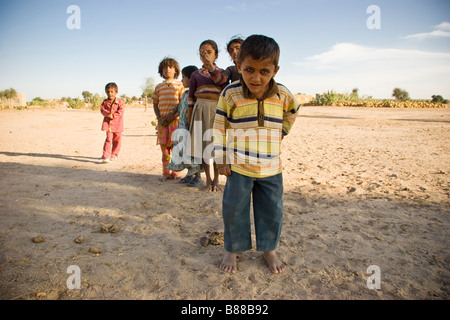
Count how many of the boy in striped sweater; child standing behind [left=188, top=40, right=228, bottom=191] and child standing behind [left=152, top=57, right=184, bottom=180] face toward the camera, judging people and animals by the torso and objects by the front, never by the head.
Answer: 3

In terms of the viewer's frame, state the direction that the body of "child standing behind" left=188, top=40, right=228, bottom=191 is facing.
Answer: toward the camera

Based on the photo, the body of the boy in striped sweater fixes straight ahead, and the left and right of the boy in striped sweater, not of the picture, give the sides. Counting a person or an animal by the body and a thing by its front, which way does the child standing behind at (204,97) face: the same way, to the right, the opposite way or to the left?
the same way

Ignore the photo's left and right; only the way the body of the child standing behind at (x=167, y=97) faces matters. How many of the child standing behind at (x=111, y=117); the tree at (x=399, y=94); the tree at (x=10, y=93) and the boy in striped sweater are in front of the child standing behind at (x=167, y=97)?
1

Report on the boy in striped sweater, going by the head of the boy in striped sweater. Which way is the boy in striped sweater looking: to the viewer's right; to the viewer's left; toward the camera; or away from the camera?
toward the camera

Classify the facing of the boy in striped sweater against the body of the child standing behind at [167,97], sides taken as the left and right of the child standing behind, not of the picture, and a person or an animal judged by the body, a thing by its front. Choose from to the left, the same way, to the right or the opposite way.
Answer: the same way

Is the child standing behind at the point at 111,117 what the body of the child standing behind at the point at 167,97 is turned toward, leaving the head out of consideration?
no

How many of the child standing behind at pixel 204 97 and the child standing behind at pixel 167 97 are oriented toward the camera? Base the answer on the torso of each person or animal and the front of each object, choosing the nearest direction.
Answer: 2

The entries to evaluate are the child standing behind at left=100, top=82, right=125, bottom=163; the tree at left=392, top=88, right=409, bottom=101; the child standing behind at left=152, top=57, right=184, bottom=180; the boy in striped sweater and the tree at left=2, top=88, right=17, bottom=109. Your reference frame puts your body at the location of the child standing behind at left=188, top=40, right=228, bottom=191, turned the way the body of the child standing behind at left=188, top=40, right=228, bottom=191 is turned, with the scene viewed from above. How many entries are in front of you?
1

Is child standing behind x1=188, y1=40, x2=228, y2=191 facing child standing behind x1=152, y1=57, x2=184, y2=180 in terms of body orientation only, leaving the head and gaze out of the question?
no

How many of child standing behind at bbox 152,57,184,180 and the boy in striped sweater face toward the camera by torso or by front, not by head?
2

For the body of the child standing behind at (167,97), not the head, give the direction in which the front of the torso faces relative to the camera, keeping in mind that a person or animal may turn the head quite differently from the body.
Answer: toward the camera

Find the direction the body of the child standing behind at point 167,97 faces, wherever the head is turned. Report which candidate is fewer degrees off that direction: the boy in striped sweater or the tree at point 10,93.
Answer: the boy in striped sweater

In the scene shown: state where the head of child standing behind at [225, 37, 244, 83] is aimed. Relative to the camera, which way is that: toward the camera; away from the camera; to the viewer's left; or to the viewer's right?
toward the camera

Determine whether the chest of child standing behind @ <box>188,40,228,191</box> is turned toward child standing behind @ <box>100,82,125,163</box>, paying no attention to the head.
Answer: no

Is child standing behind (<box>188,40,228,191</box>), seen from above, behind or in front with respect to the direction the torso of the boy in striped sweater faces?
behind
